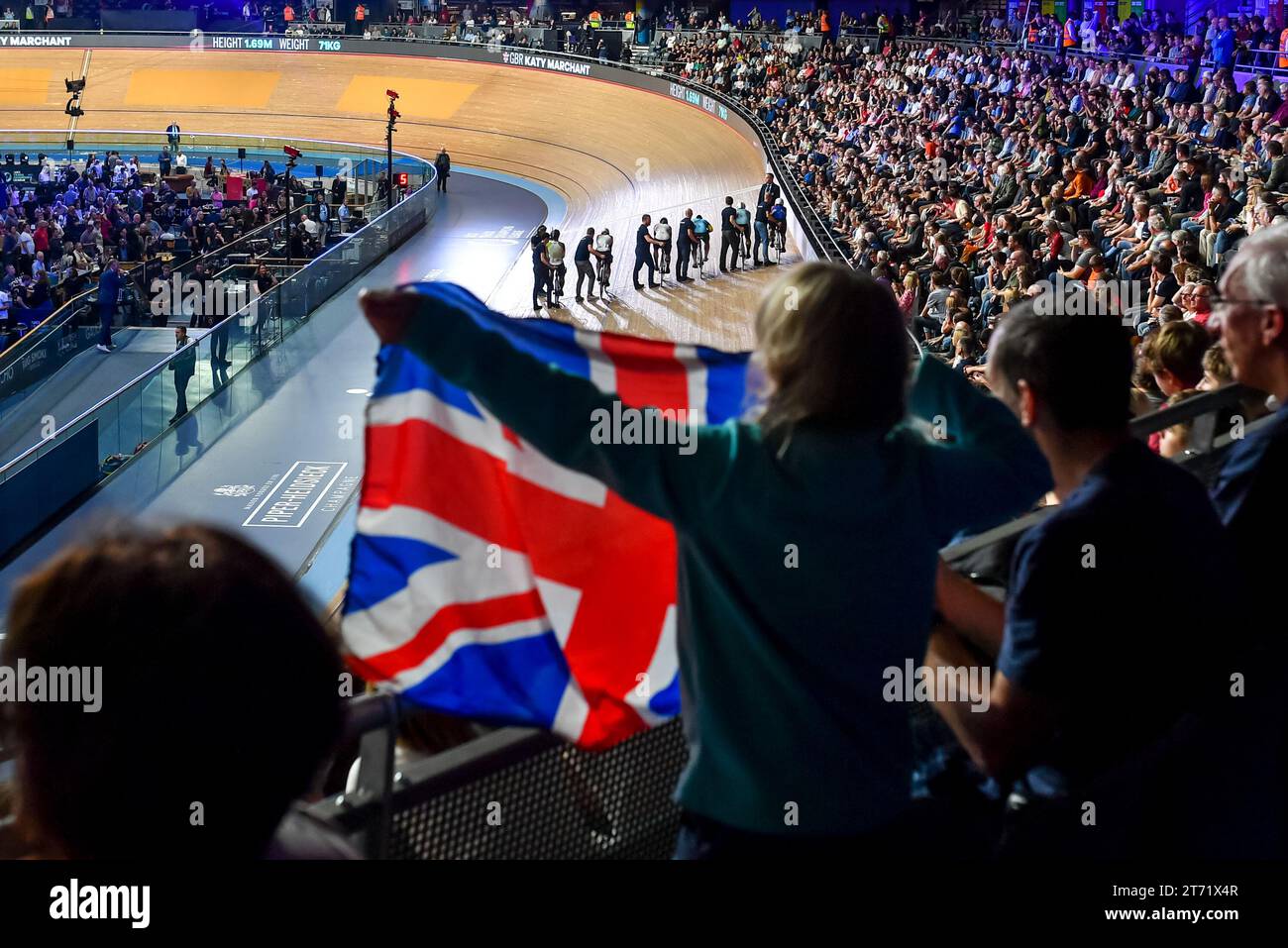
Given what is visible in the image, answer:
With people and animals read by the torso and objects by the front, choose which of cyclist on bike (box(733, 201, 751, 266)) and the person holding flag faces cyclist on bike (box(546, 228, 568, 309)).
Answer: the person holding flag

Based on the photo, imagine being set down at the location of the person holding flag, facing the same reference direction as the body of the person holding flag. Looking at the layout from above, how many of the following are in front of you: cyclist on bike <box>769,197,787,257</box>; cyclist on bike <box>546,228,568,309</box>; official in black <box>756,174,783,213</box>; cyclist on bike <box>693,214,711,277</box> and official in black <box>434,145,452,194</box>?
5

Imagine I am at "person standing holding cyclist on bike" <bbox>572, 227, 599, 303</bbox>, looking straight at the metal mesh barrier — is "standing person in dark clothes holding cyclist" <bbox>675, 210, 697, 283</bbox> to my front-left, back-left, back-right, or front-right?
back-left

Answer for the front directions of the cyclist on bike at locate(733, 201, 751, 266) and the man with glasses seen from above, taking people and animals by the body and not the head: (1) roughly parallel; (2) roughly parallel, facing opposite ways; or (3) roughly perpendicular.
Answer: roughly perpendicular

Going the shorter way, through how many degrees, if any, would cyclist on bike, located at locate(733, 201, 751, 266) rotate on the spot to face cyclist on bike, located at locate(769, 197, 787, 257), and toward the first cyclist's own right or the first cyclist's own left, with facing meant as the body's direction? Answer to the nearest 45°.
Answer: approximately 45° to the first cyclist's own right

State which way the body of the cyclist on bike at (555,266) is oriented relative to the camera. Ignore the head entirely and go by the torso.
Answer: away from the camera

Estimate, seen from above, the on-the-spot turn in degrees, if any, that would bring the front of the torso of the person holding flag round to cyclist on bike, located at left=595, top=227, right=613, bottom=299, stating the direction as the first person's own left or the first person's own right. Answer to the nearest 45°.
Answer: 0° — they already face them

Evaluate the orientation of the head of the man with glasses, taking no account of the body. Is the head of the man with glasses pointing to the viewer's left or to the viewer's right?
to the viewer's left

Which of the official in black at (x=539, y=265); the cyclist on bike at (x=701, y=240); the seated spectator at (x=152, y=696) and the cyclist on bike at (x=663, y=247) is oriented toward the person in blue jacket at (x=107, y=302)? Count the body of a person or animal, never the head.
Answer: the seated spectator

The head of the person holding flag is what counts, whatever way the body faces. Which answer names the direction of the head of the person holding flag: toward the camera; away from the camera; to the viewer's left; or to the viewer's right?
away from the camera

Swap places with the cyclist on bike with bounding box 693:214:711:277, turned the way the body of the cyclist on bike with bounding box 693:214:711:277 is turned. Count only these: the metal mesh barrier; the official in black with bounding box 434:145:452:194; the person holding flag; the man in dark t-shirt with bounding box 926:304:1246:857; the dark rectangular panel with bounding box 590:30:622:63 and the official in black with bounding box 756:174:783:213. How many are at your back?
3

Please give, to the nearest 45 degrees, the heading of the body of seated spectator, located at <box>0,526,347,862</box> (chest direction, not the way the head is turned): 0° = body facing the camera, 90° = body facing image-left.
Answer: approximately 180°

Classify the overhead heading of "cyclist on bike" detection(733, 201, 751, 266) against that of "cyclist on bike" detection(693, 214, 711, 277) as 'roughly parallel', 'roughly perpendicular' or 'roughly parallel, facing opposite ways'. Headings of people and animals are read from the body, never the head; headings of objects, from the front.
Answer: roughly parallel

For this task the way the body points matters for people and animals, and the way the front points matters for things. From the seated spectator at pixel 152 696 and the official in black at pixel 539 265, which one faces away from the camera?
the seated spectator

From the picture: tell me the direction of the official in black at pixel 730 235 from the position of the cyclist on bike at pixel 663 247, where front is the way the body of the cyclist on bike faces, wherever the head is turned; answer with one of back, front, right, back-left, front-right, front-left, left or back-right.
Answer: right
